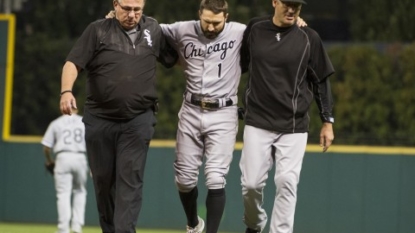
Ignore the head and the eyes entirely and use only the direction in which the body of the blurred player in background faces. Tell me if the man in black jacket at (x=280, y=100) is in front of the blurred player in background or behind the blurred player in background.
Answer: behind

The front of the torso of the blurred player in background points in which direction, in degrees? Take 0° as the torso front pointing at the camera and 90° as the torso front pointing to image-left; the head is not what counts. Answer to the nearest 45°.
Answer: approximately 180°

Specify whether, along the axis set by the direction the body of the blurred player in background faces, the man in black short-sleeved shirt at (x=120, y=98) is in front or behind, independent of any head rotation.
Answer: behind
